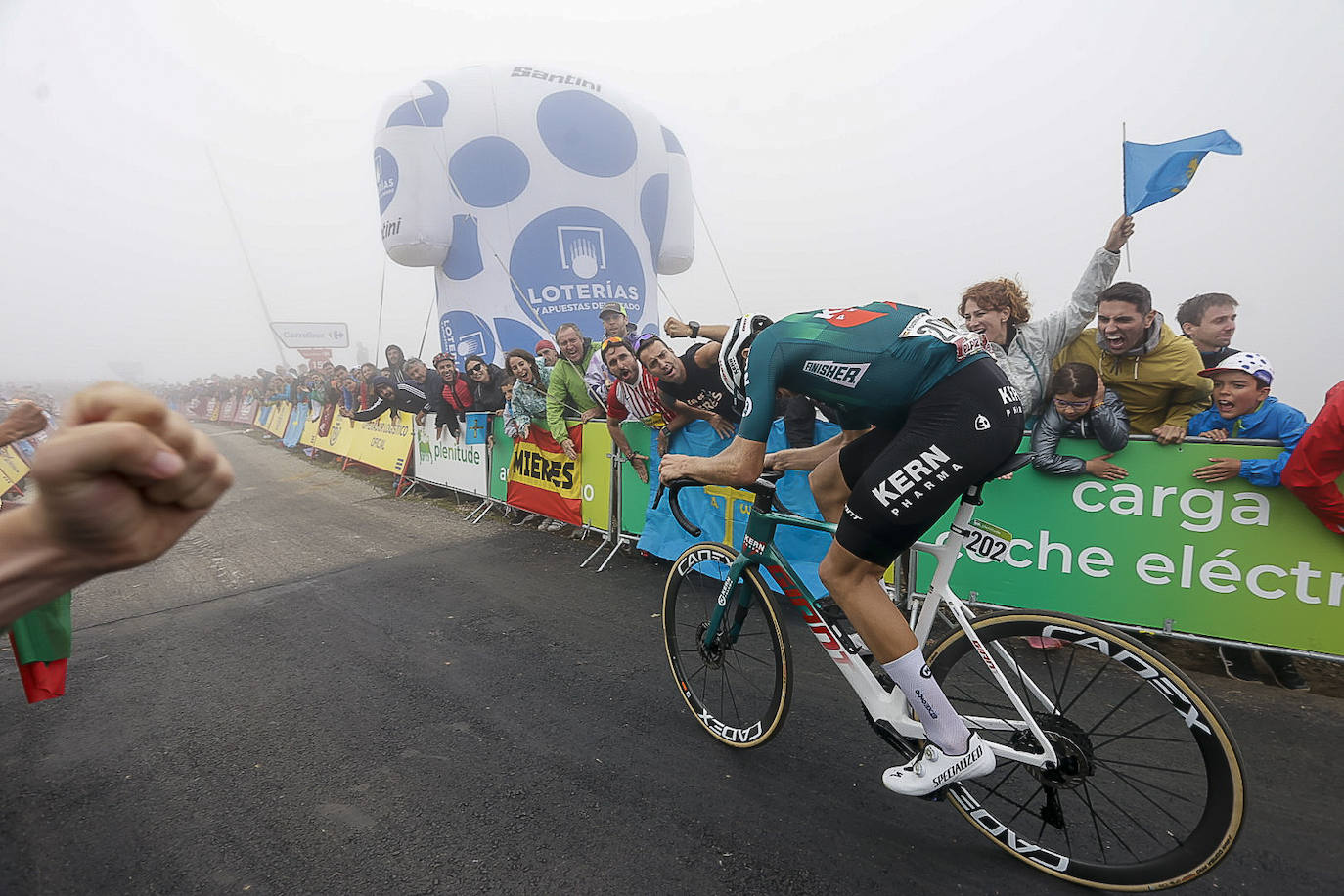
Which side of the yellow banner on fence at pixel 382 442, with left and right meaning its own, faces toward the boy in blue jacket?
left

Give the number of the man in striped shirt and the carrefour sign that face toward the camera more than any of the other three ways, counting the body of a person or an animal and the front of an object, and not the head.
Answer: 2

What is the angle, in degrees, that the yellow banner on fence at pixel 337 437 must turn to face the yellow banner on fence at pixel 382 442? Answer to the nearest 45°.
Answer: approximately 45° to its left

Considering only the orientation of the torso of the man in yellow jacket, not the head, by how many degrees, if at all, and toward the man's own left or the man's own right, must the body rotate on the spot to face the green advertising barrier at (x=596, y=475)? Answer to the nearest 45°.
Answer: approximately 45° to the man's own right

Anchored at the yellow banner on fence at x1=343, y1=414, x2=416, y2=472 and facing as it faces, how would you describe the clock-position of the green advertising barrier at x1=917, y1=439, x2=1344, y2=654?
The green advertising barrier is roughly at 10 o'clock from the yellow banner on fence.
